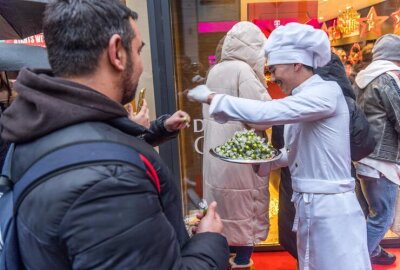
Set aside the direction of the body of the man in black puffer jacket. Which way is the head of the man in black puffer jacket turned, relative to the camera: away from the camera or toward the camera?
away from the camera

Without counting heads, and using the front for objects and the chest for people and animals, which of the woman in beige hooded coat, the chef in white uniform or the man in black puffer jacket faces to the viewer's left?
the chef in white uniform

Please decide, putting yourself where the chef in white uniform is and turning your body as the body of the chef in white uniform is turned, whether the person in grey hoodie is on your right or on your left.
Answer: on your right

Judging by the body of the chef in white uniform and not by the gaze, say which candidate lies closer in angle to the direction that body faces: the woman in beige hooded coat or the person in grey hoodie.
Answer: the woman in beige hooded coat

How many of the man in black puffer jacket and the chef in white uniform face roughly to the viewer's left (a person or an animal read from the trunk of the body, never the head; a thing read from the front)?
1

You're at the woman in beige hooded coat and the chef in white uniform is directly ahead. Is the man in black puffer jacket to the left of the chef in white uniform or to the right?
right

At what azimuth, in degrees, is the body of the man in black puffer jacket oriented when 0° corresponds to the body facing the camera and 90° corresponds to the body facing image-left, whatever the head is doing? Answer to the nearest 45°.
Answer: approximately 225°

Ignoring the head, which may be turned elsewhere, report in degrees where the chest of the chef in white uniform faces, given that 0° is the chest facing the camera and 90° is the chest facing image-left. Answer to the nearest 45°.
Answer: approximately 90°
